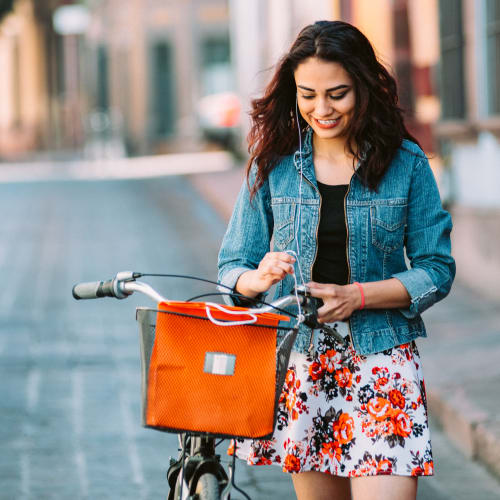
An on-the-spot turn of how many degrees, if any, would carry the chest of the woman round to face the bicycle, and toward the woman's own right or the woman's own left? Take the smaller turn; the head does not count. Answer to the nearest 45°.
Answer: approximately 45° to the woman's own right

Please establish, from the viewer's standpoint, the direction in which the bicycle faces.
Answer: facing the viewer

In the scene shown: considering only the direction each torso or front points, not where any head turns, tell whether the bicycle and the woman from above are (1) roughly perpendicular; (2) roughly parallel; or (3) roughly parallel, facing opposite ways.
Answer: roughly parallel

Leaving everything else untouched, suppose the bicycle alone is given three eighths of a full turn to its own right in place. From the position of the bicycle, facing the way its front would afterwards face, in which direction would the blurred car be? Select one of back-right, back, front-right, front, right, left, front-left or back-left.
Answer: front-right

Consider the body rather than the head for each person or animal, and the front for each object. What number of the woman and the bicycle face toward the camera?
2

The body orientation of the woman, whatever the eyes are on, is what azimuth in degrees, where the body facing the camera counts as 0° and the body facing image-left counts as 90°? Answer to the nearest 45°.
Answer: approximately 0°

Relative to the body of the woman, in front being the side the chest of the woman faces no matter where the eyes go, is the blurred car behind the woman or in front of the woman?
behind
